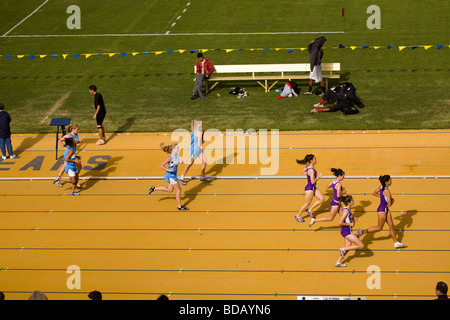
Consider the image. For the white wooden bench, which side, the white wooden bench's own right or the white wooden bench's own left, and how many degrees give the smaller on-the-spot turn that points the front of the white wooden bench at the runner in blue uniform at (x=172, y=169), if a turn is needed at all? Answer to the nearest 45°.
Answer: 0° — it already faces them

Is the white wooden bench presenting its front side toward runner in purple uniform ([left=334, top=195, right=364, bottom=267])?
yes

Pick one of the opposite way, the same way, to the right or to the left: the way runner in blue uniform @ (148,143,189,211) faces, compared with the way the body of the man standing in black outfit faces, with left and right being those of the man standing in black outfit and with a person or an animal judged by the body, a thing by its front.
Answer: the opposite way

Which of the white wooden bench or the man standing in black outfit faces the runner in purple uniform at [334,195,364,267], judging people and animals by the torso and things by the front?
the white wooden bench

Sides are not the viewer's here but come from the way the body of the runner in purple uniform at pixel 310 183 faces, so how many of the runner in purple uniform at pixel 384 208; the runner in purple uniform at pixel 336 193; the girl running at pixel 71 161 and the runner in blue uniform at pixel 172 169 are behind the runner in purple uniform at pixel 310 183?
2

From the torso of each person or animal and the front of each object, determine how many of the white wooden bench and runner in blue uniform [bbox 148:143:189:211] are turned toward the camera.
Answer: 1

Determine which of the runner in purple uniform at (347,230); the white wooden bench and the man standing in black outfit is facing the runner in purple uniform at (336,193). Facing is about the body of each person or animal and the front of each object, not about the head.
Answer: the white wooden bench
